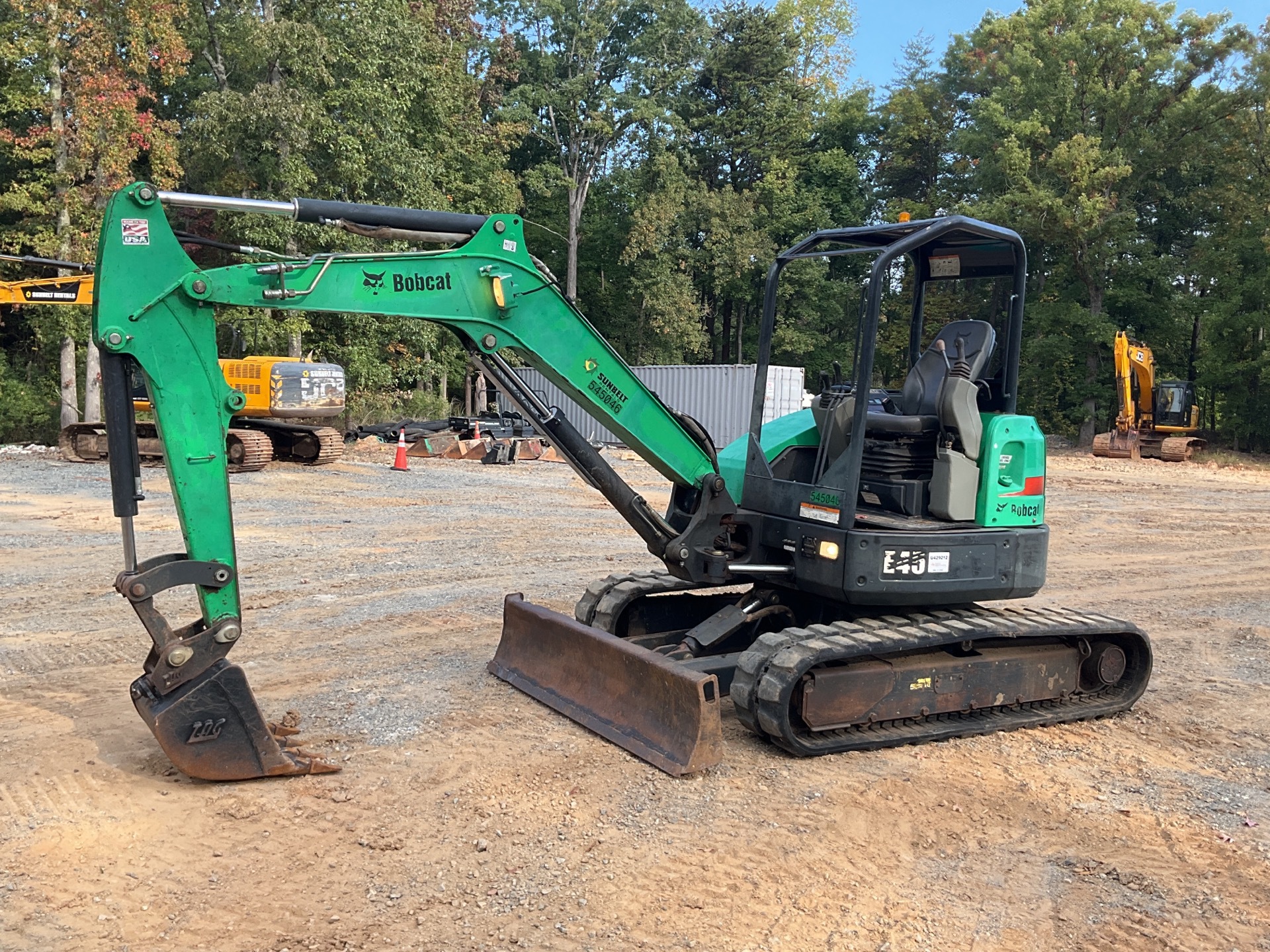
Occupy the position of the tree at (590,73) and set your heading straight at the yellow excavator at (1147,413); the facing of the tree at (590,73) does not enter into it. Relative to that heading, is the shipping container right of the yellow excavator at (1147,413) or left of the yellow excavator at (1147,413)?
right

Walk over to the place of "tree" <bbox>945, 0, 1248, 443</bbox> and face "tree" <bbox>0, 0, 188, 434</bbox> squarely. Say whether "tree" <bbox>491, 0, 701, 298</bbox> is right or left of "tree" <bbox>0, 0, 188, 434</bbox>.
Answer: right

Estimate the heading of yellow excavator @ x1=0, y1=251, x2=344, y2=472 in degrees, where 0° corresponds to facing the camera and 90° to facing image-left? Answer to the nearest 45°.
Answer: approximately 135°

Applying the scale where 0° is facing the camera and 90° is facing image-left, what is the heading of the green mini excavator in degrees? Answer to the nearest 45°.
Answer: approximately 45°

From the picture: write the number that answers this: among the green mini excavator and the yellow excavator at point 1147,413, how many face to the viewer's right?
0

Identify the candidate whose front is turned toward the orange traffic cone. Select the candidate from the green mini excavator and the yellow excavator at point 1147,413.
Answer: the yellow excavator

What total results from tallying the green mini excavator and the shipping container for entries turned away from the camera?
0

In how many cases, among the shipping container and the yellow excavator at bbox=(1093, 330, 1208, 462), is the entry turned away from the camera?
0

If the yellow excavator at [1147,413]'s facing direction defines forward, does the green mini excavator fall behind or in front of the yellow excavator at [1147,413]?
in front
